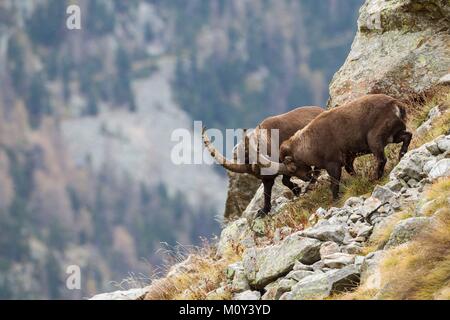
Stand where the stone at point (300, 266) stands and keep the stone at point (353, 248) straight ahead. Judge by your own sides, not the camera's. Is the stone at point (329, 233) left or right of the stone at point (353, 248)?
left

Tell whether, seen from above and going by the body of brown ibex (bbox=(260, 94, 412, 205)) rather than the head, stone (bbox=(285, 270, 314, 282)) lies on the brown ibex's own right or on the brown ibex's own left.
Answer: on the brown ibex's own left

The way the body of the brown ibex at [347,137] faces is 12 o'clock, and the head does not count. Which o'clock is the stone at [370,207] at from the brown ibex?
The stone is roughly at 9 o'clock from the brown ibex.

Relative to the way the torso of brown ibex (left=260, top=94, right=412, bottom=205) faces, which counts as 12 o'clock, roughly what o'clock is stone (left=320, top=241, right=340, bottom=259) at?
The stone is roughly at 9 o'clock from the brown ibex.

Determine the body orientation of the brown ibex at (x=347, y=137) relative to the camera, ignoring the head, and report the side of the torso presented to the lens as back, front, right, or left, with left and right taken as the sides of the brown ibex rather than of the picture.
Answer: left

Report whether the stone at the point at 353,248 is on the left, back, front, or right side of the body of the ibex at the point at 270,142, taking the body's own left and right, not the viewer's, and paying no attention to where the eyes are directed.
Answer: left

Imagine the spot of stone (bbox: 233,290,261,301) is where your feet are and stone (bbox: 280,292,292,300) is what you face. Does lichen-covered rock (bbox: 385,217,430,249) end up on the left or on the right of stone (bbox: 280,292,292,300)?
left

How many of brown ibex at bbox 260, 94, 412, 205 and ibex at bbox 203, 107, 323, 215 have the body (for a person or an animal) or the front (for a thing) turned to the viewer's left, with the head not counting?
2

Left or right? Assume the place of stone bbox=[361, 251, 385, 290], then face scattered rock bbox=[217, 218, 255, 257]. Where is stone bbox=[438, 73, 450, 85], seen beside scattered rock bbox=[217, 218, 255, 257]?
right

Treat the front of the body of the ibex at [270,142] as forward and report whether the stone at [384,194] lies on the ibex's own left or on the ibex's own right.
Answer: on the ibex's own left

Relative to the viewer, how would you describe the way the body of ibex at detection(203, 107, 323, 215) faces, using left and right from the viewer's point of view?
facing to the left of the viewer

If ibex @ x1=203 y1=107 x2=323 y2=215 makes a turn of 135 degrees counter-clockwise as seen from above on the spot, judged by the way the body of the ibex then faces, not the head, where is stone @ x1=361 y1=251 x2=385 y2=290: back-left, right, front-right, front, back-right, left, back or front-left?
front-right
